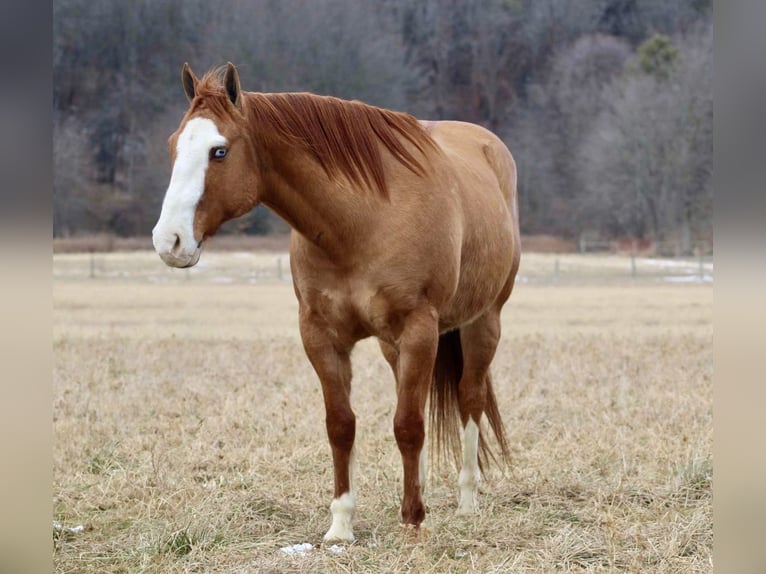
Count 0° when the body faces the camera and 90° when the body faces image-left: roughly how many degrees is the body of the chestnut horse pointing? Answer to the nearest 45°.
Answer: approximately 45°

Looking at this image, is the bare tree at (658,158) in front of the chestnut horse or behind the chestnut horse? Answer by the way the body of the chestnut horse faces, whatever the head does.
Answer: behind

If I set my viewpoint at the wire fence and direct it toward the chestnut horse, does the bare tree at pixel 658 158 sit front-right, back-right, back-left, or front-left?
back-left

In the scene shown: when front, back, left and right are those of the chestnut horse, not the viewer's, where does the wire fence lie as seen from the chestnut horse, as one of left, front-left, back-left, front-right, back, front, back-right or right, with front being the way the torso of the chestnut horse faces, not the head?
back-right
